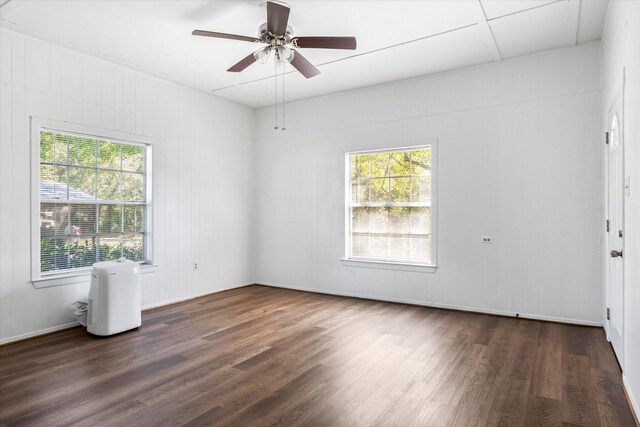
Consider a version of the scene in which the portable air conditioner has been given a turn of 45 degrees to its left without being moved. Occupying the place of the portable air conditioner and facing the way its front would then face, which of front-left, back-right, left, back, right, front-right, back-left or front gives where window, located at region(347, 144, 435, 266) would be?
front

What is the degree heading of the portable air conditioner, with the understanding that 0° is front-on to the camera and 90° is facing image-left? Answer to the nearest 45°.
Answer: approximately 315°

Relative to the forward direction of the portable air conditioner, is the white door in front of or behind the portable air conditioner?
in front

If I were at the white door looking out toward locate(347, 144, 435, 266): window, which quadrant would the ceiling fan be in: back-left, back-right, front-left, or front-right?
front-left
